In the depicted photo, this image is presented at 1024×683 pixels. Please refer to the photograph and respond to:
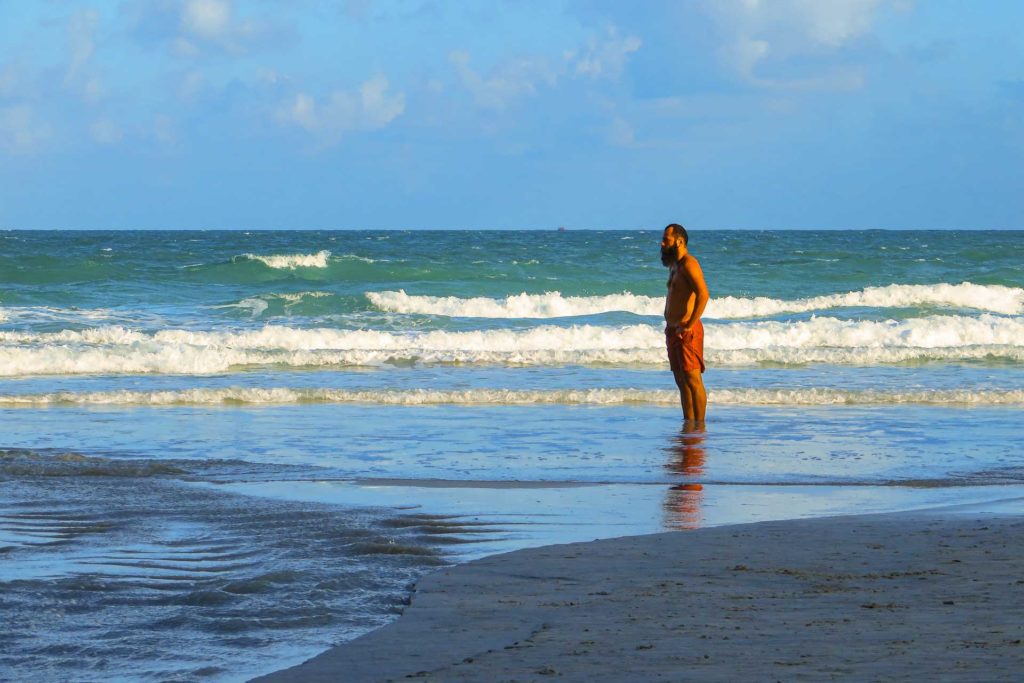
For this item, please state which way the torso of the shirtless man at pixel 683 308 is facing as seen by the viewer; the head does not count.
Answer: to the viewer's left

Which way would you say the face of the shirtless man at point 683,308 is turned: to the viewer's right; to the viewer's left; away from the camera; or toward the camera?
to the viewer's left
